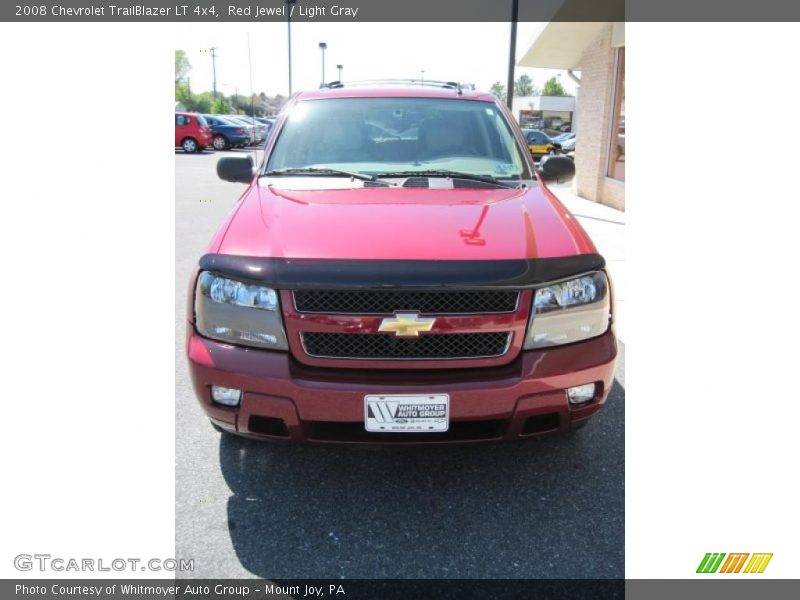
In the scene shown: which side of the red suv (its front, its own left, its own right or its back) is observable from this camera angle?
front

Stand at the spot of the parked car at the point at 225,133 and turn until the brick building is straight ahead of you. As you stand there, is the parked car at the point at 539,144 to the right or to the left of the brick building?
left

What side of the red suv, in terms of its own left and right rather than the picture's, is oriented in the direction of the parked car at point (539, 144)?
back

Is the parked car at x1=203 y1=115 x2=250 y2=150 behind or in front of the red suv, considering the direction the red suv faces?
behind

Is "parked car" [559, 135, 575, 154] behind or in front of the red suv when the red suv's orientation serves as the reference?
behind
